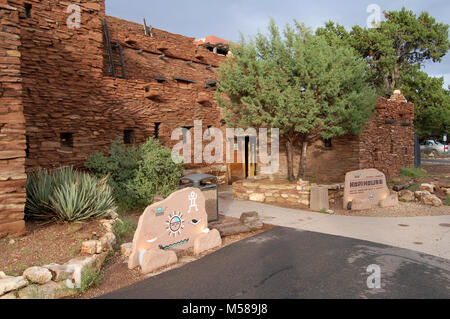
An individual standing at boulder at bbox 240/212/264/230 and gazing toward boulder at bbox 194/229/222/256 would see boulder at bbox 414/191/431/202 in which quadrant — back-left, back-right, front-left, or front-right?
back-left

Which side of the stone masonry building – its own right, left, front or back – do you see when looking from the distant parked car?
left

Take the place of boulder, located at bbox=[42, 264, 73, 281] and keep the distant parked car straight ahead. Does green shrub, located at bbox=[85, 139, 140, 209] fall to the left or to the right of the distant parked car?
left

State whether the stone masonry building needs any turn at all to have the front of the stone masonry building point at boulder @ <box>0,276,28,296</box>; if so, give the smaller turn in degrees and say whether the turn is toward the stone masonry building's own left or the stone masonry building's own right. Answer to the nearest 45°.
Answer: approximately 45° to the stone masonry building's own right

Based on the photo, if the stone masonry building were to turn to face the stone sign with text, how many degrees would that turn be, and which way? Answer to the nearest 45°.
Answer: approximately 45° to its left

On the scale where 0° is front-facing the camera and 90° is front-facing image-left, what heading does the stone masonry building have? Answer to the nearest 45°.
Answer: approximately 315°

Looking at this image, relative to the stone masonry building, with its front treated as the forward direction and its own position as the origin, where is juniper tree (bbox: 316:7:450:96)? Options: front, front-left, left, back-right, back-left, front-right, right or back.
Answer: left

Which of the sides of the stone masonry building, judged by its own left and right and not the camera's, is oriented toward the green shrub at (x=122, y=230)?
front

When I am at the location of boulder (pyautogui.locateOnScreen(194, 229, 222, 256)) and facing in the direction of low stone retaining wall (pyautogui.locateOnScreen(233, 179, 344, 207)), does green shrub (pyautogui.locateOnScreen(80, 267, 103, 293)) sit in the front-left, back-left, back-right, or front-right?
back-left

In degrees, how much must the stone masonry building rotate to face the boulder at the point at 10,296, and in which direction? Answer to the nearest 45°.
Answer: approximately 45° to its right

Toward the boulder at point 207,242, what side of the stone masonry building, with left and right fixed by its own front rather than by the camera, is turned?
front

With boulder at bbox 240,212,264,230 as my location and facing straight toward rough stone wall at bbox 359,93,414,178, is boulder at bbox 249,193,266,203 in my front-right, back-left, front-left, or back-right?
front-left

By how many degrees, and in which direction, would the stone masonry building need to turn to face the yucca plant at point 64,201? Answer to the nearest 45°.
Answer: approximately 45° to its right

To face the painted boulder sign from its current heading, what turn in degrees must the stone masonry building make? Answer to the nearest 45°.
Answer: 0° — it already faces it
